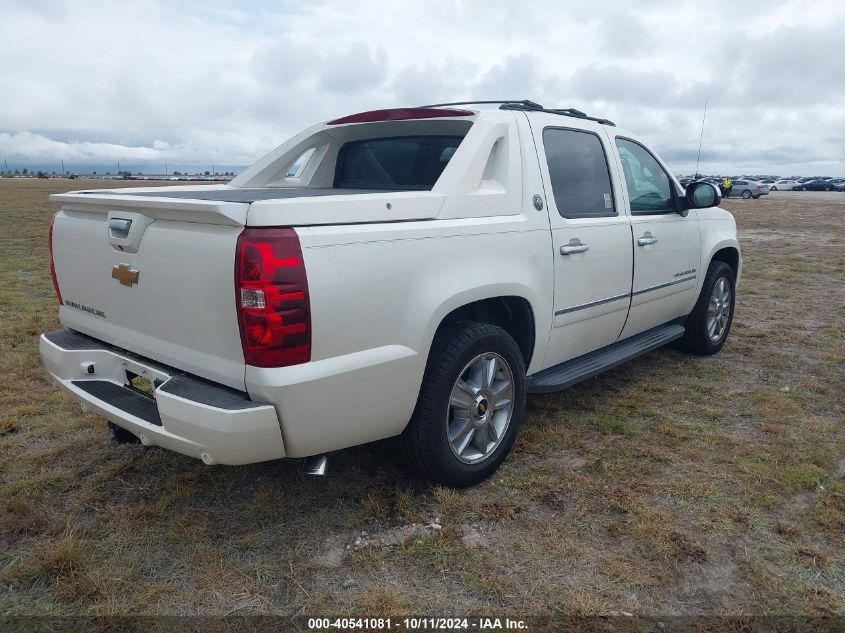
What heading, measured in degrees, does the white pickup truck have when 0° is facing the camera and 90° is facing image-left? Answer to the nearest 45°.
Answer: approximately 225°
